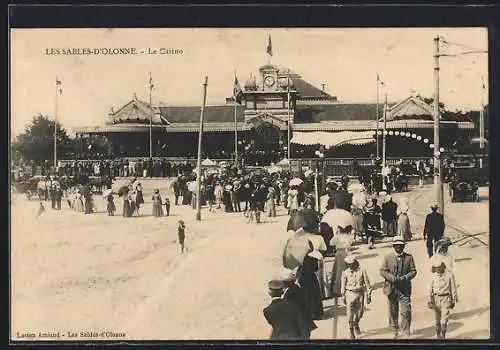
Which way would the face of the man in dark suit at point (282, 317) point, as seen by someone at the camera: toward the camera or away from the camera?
away from the camera

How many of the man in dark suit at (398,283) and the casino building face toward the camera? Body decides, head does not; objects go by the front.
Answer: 2

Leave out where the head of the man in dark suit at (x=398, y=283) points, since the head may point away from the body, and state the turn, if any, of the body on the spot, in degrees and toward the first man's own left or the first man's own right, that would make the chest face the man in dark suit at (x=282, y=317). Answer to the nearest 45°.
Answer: approximately 45° to the first man's own right

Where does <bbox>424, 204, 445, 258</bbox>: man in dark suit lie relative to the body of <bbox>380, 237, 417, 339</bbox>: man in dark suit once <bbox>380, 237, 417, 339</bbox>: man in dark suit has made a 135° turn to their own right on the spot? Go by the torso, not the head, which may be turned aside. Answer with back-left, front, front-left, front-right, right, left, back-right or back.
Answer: right

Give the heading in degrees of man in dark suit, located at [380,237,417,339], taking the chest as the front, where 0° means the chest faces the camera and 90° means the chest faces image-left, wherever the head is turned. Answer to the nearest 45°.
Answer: approximately 0°
